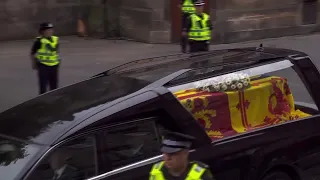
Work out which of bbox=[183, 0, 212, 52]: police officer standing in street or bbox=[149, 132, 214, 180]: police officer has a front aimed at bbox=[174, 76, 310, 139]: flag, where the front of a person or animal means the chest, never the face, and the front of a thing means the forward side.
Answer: the police officer standing in street

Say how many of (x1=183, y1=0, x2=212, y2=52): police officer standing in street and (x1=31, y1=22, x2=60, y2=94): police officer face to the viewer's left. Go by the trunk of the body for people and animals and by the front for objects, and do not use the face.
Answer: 0

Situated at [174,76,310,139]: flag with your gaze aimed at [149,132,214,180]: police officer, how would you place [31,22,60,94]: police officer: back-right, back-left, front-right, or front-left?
back-right

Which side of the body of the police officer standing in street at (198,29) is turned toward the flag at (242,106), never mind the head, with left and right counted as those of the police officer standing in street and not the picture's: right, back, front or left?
front

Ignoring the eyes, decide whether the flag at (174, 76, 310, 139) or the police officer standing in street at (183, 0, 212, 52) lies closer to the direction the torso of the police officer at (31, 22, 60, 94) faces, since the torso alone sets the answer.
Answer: the flag

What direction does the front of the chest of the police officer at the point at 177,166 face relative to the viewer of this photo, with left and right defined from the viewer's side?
facing the viewer and to the left of the viewer

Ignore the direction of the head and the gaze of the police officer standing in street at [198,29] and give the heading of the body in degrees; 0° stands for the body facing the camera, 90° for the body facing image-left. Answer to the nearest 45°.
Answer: approximately 0°

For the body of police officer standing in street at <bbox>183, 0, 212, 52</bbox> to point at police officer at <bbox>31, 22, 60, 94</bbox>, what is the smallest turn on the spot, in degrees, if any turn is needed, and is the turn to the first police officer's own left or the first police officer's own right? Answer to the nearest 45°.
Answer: approximately 45° to the first police officer's own right

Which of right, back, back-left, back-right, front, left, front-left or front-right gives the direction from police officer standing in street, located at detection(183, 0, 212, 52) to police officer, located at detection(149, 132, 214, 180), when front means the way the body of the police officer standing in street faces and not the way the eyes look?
front

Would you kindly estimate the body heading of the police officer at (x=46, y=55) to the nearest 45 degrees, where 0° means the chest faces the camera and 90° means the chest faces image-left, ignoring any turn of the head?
approximately 315°

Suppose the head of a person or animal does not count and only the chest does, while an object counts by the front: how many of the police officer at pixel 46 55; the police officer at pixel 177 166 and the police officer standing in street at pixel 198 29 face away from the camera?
0

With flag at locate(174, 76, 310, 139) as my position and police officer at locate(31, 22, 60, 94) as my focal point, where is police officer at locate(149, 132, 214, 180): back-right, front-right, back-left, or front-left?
back-left
